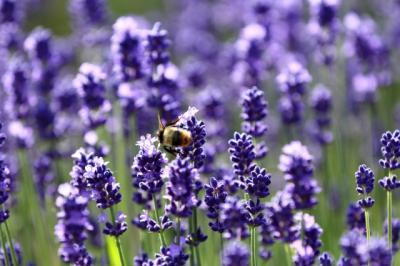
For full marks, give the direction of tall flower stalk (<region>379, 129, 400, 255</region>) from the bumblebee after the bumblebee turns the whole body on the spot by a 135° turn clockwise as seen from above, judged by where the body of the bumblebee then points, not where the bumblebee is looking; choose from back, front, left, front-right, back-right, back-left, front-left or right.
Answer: front-right

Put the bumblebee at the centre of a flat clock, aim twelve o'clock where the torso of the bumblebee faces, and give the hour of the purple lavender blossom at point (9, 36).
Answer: The purple lavender blossom is roughly at 2 o'clock from the bumblebee.

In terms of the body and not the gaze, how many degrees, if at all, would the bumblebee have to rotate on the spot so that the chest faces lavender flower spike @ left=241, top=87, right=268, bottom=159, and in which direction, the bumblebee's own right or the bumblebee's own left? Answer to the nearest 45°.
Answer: approximately 135° to the bumblebee's own right

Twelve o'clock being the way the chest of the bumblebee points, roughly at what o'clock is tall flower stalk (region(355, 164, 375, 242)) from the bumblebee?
The tall flower stalk is roughly at 6 o'clock from the bumblebee.

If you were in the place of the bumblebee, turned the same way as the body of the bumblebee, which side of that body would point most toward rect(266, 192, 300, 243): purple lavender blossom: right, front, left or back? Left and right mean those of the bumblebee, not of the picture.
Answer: back

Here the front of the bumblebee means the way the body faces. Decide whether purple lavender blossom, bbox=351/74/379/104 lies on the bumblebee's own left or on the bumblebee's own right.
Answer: on the bumblebee's own right

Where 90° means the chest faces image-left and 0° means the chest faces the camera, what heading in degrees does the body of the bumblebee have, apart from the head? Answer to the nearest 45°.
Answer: approximately 90°

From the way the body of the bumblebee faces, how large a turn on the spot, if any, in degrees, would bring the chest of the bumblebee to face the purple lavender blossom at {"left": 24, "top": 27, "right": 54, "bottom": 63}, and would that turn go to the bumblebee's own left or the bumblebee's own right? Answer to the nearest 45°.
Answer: approximately 45° to the bumblebee's own right
